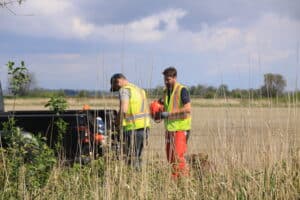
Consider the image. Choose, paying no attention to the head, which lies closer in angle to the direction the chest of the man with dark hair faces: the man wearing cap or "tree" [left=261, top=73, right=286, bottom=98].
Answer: the man wearing cap

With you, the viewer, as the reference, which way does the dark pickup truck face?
facing to the left of the viewer

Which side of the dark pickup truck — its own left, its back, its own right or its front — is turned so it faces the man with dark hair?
back

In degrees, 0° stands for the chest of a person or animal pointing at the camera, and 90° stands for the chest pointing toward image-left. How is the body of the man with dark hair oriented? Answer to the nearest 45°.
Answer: approximately 45°

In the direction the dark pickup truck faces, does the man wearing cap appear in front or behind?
behind

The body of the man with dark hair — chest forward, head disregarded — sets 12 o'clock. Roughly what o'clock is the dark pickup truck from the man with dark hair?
The dark pickup truck is roughly at 1 o'clock from the man with dark hair.

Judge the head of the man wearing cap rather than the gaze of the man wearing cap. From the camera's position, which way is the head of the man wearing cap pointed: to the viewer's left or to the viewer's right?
to the viewer's left
